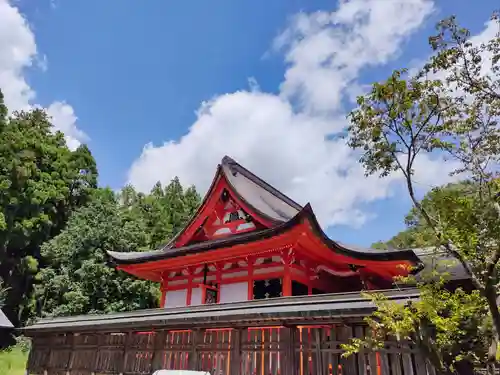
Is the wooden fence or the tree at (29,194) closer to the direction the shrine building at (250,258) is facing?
the wooden fence
